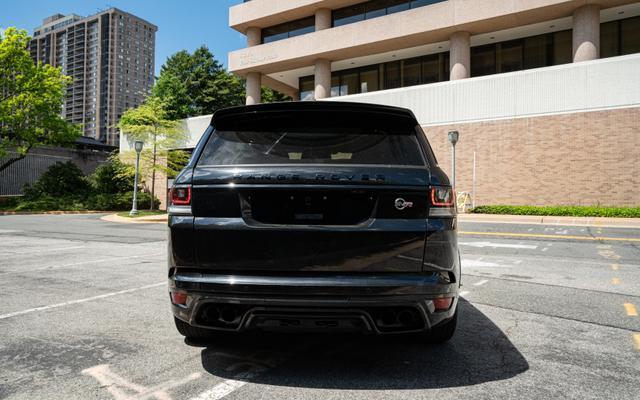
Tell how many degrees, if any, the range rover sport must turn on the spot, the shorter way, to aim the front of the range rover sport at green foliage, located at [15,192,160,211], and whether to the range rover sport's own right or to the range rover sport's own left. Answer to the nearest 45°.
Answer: approximately 45° to the range rover sport's own left

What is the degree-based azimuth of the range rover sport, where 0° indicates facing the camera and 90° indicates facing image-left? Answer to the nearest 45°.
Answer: approximately 180°

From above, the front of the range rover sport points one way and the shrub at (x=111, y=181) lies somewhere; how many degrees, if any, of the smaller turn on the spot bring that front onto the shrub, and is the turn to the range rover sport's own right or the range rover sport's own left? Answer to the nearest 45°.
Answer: approximately 45° to the range rover sport's own left

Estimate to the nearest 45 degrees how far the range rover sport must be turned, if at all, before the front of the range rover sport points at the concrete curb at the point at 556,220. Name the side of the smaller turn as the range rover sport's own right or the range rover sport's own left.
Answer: approximately 45° to the range rover sport's own right

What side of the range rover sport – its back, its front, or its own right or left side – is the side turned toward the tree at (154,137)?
front

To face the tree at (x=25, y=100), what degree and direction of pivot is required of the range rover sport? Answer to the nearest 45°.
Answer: approximately 45° to its left

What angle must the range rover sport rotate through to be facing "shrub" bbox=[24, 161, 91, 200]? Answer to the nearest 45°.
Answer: approximately 45° to its left

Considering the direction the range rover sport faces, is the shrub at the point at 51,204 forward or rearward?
forward

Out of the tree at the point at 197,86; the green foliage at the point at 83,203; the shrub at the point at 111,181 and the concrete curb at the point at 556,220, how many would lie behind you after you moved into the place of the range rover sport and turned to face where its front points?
0

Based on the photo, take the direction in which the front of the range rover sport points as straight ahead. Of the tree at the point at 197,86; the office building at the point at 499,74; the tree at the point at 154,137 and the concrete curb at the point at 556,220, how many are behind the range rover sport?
0

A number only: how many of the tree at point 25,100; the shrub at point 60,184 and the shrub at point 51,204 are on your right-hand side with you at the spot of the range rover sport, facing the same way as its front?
0

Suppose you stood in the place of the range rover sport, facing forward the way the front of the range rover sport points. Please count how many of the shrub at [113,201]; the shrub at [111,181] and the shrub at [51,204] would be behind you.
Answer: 0

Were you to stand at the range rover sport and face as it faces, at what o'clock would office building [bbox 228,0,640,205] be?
The office building is roughly at 1 o'clock from the range rover sport.
